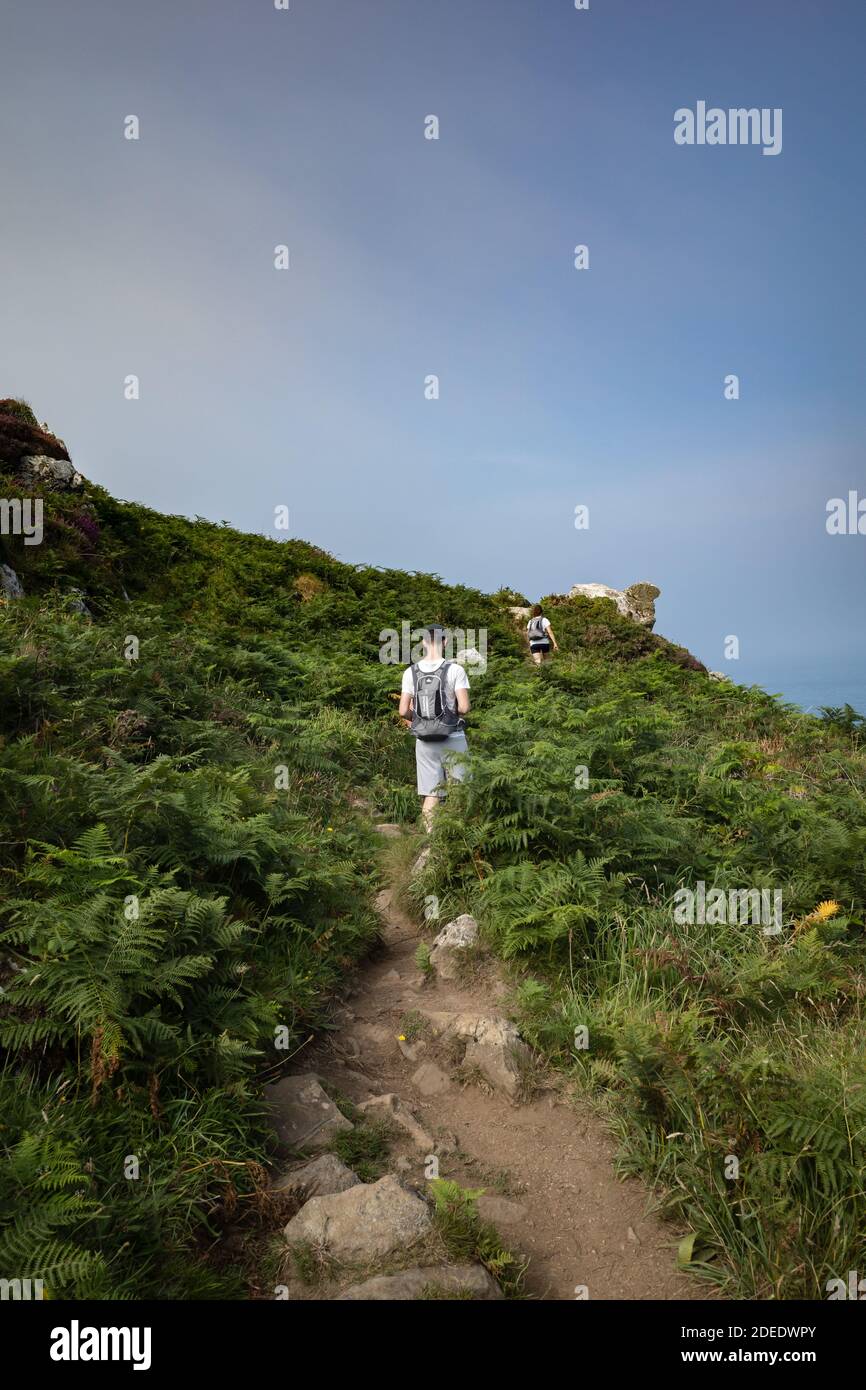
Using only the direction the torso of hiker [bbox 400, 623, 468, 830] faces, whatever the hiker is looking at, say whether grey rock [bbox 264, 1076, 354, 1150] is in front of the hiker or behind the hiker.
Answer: behind

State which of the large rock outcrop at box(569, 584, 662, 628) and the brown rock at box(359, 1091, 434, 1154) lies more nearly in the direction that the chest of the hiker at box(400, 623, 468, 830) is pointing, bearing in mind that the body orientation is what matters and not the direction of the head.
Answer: the large rock outcrop

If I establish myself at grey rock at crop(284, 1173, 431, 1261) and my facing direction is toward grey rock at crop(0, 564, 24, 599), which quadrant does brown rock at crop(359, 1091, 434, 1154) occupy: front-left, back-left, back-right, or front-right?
front-right

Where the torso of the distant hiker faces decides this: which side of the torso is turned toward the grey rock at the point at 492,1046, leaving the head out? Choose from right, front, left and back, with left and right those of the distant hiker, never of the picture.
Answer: back

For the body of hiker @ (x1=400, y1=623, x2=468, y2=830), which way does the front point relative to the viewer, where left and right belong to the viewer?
facing away from the viewer

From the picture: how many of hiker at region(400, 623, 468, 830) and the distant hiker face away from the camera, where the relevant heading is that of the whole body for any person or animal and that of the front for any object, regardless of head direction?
2

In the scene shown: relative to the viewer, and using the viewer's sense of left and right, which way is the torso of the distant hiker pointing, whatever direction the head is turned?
facing away from the viewer

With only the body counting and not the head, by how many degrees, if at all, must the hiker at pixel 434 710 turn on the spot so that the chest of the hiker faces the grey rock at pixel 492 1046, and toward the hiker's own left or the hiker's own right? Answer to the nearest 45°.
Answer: approximately 180°

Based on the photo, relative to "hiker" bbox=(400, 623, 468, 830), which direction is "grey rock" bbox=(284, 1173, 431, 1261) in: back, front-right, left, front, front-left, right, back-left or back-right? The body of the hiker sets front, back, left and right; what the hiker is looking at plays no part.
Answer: back

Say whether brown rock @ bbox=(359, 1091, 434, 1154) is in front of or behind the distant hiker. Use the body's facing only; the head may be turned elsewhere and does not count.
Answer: behind

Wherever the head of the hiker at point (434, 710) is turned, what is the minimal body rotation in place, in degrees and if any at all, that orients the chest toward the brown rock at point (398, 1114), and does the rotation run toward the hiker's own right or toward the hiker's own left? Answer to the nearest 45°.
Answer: approximately 180°

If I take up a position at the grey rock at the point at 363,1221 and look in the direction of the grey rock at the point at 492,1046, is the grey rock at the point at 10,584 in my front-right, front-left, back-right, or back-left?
front-left

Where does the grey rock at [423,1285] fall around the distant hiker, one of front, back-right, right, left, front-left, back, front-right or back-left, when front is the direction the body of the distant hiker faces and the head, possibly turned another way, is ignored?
back
